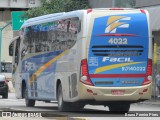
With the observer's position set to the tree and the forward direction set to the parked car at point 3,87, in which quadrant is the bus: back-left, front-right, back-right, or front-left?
front-left

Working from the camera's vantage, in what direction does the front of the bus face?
facing away from the viewer and to the left of the viewer

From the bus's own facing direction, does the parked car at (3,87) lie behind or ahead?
ahead

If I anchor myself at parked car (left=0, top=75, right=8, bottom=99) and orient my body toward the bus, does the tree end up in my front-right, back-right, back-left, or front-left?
back-left

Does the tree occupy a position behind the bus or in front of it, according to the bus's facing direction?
in front

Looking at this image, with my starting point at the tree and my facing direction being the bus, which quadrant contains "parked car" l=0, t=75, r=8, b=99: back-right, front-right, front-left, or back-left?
front-right
